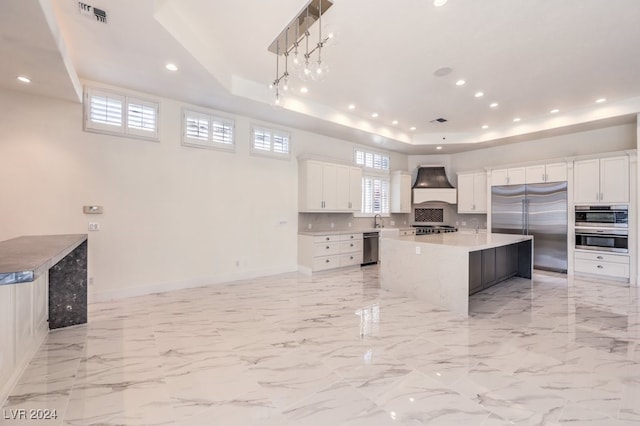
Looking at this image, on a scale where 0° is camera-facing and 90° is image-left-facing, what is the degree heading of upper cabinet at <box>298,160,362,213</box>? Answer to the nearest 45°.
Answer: approximately 315°

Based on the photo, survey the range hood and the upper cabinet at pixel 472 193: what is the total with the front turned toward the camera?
2

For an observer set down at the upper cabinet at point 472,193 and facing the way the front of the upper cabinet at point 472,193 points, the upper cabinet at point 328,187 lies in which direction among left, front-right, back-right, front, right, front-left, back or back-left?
front-right

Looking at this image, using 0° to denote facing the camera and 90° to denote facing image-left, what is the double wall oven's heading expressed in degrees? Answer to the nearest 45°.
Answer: approximately 0°

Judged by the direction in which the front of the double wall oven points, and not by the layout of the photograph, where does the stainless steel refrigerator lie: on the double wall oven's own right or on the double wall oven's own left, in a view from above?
on the double wall oven's own right

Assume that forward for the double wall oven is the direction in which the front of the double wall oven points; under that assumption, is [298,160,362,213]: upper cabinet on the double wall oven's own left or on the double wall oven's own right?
on the double wall oven's own right
